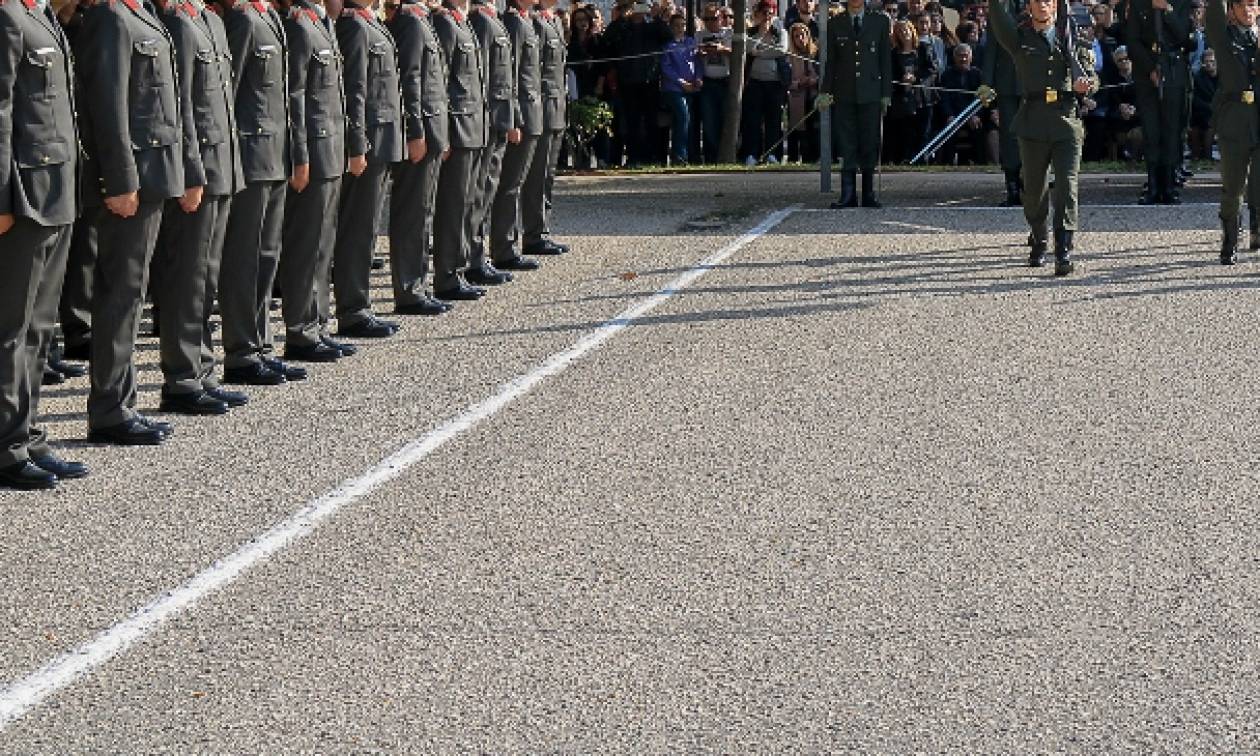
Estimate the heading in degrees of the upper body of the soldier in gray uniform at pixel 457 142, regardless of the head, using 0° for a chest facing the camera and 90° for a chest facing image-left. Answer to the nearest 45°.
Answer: approximately 315°

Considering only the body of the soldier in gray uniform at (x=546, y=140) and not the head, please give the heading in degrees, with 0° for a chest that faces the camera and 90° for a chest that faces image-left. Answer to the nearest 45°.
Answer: approximately 315°

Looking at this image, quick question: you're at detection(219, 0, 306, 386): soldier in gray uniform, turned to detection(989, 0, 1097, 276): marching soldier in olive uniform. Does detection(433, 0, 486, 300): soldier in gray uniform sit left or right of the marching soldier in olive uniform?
left

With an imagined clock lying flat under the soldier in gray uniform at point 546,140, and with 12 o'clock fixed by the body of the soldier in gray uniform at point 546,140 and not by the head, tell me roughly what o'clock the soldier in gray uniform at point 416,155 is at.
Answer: the soldier in gray uniform at point 416,155 is roughly at 2 o'clock from the soldier in gray uniform at point 546,140.

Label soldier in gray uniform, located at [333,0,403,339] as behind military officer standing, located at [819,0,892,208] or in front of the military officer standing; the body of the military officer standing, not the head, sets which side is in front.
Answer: in front

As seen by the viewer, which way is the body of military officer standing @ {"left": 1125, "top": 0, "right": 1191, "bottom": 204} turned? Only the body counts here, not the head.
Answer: toward the camera

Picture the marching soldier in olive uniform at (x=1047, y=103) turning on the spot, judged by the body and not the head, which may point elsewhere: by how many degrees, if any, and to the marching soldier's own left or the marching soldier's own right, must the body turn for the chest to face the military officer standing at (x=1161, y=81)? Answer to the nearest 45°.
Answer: approximately 180°

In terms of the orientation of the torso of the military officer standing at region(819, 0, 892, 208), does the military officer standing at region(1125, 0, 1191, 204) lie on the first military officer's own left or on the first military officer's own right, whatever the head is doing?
on the first military officer's own left

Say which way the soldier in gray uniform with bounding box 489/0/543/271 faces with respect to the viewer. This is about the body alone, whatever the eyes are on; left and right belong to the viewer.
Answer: facing the viewer and to the right of the viewer

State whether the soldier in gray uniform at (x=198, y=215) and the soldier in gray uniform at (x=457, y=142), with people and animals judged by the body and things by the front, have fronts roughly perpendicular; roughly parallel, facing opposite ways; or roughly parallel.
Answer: roughly parallel

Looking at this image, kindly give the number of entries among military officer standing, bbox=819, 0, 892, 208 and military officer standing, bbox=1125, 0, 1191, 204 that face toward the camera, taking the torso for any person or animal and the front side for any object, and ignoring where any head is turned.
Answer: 2
